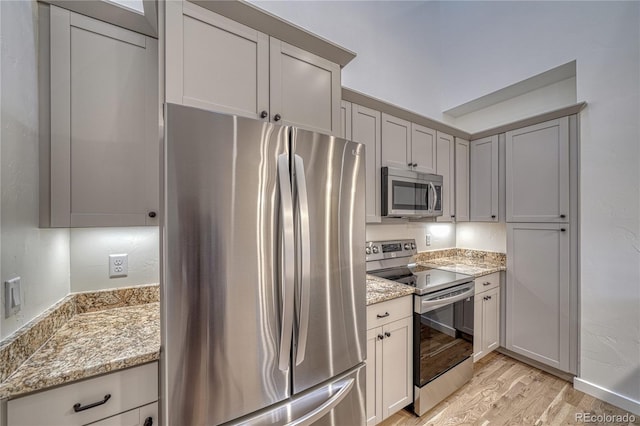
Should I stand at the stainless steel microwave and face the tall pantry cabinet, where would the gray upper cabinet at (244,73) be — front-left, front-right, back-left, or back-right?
back-right

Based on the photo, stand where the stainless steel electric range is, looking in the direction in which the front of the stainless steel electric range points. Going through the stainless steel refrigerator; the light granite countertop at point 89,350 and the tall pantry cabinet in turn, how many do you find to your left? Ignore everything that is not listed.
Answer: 1

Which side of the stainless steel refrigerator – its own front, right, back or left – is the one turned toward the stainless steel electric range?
left

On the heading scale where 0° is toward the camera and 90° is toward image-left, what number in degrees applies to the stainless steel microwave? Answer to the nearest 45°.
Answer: approximately 315°

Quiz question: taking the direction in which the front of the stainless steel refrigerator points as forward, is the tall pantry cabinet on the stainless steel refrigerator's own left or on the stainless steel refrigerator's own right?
on the stainless steel refrigerator's own left

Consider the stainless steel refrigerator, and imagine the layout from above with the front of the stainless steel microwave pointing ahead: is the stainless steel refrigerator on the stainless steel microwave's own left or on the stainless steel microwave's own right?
on the stainless steel microwave's own right

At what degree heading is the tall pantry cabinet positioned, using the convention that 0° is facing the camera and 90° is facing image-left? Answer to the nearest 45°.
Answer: approximately 45°

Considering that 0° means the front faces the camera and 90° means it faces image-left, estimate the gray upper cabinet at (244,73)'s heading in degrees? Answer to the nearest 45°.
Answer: approximately 315°
